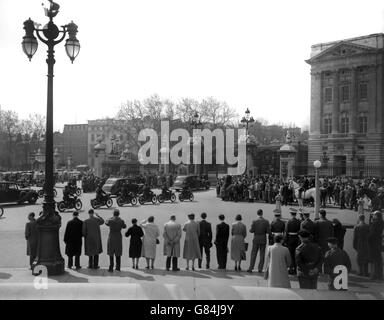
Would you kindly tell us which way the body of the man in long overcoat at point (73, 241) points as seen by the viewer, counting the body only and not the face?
away from the camera

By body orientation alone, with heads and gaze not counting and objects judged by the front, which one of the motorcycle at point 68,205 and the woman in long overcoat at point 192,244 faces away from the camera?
the woman in long overcoat

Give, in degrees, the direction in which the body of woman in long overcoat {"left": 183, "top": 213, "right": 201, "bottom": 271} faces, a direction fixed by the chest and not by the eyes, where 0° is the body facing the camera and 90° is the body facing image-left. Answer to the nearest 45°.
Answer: approximately 180°

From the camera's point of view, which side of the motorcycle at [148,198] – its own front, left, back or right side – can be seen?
right

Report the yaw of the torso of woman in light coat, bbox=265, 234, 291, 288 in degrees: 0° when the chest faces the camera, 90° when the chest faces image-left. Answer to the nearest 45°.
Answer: approximately 180°

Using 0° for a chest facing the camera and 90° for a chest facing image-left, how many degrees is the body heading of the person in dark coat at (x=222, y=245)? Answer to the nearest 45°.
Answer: approximately 180°

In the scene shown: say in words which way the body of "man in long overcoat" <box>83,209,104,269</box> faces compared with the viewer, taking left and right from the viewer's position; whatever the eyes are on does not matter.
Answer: facing away from the viewer

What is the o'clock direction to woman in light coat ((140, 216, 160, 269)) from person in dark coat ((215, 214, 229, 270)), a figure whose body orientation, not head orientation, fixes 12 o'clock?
The woman in light coat is roughly at 9 o'clock from the person in dark coat.

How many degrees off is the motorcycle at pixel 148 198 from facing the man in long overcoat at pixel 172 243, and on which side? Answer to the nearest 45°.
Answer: approximately 90° to its right

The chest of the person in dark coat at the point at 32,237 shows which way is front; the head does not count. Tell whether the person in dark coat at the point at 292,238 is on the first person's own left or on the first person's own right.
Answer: on the first person's own right

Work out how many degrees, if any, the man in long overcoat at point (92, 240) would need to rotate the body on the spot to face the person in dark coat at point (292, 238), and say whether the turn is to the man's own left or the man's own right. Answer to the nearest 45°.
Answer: approximately 90° to the man's own right

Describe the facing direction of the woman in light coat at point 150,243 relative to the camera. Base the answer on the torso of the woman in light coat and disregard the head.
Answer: away from the camera
